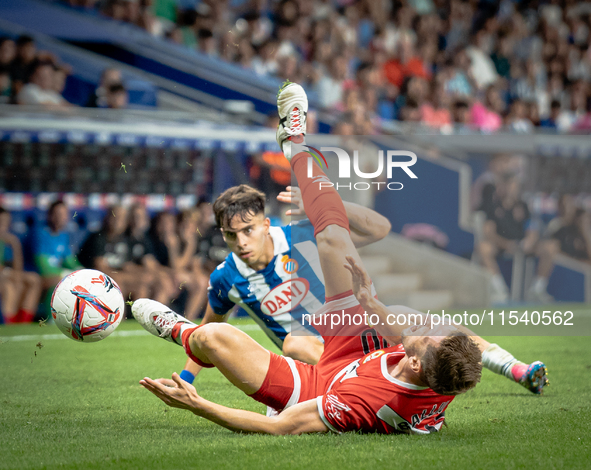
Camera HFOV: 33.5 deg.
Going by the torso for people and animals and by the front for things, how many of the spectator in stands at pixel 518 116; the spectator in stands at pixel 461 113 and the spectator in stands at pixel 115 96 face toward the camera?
3

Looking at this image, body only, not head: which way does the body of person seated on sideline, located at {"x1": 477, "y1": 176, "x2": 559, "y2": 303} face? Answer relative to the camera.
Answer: toward the camera

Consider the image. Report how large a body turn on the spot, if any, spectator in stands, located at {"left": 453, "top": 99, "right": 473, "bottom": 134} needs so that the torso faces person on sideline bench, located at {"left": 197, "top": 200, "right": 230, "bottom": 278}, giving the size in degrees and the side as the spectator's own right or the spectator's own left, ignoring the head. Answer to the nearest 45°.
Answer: approximately 45° to the spectator's own right

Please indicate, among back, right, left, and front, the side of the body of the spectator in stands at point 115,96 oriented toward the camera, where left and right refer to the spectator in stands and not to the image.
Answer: front

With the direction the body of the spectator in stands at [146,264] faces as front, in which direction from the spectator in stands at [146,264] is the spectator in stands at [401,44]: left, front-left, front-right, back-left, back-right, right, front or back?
left

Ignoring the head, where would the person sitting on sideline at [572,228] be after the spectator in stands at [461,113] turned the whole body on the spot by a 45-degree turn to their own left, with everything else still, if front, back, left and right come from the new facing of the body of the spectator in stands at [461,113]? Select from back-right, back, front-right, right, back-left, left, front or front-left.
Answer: front

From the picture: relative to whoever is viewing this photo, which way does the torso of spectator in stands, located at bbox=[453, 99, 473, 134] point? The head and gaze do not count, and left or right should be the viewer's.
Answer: facing the viewer

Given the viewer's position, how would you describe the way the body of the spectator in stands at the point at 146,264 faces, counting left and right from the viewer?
facing the viewer and to the right of the viewer

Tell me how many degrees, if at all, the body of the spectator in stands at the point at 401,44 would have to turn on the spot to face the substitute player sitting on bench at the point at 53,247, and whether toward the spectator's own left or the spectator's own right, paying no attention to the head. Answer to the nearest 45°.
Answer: approximately 45° to the spectator's own right

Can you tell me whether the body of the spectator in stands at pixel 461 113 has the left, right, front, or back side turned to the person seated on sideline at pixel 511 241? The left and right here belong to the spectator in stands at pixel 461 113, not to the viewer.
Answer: front

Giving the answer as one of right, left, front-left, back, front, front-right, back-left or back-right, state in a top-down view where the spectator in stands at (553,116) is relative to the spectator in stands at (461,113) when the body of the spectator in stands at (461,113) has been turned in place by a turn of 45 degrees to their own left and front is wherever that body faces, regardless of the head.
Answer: left
